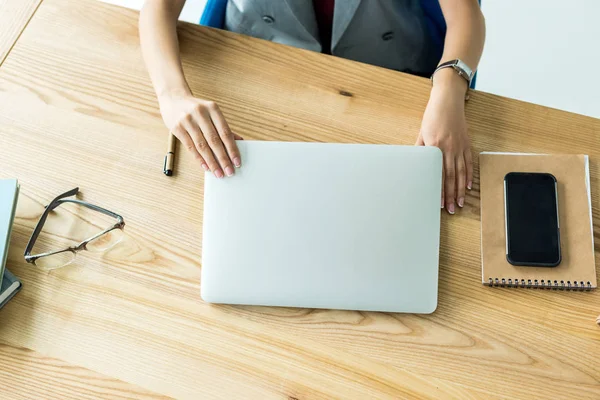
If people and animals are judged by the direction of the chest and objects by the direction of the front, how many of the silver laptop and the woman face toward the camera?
1

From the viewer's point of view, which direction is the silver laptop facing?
away from the camera

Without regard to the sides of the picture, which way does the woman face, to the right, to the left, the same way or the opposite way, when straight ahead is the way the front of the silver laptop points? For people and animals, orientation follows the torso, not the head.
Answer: the opposite way
